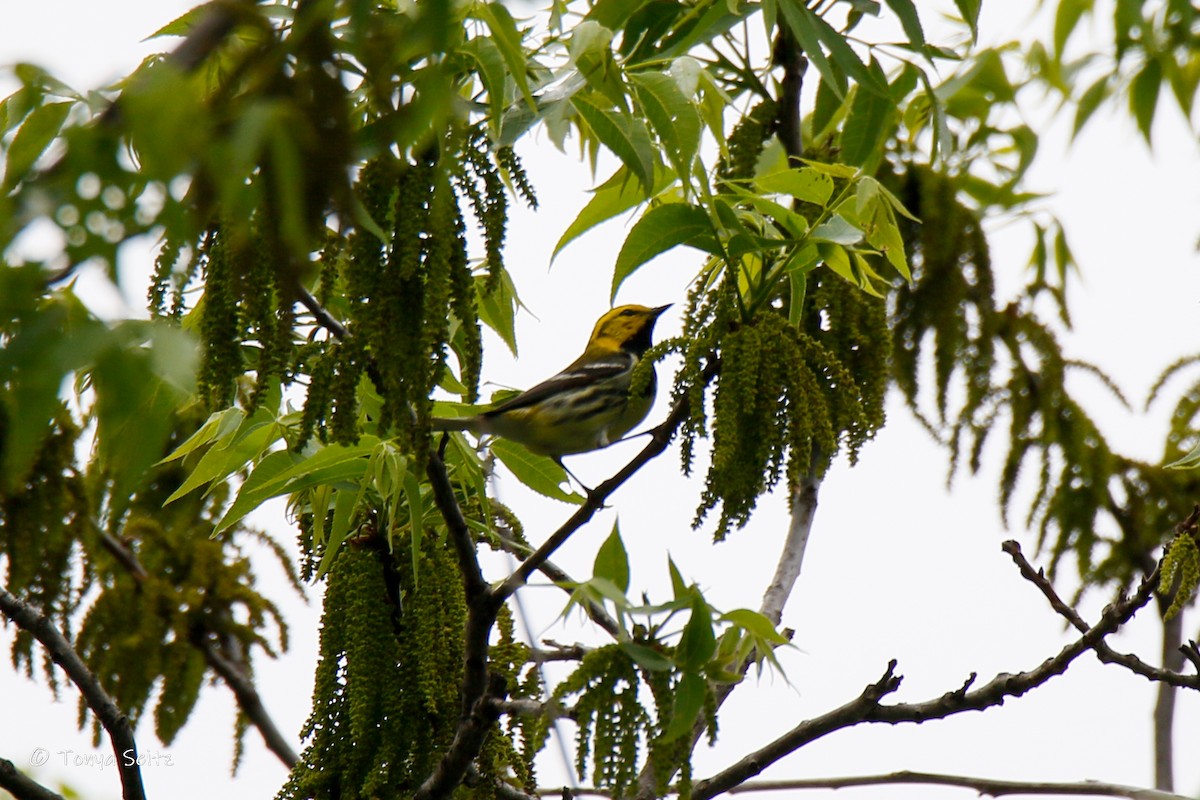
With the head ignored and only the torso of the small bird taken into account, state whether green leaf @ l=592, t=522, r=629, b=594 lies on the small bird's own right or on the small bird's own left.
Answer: on the small bird's own right

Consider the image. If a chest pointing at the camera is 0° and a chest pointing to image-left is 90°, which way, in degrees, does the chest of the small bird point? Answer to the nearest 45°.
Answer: approximately 270°

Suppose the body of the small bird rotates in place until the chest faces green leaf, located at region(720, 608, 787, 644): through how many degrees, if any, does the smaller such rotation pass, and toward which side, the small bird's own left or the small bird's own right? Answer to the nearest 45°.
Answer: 0° — it already faces it
